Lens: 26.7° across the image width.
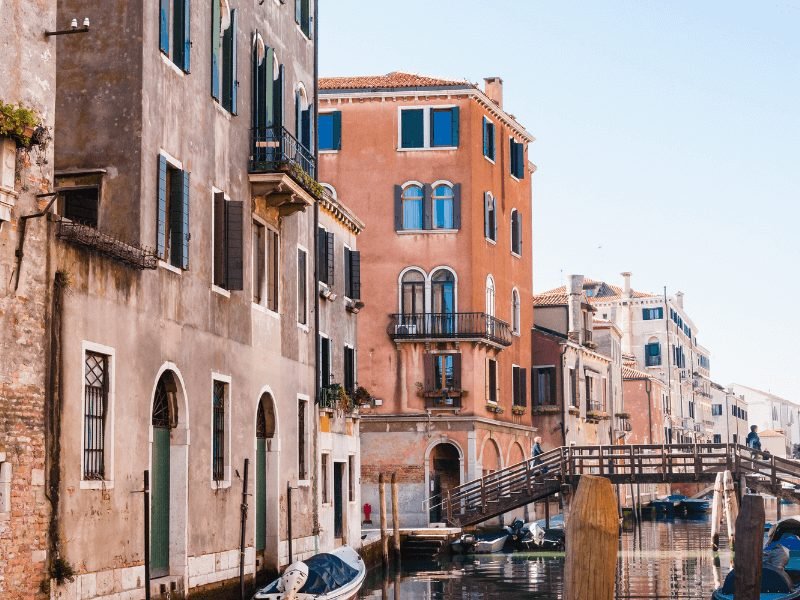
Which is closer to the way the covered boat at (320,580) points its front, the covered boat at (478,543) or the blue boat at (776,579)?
the covered boat

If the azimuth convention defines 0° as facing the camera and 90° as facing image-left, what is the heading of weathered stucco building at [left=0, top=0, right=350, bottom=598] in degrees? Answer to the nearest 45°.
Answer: approximately 315°

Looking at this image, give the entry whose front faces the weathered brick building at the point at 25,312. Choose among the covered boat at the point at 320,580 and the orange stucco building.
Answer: the orange stucco building

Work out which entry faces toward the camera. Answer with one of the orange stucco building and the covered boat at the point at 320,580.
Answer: the orange stucco building

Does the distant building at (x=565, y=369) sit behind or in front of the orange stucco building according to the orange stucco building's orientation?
behind

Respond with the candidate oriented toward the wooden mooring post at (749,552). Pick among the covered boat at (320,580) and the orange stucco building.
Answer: the orange stucco building

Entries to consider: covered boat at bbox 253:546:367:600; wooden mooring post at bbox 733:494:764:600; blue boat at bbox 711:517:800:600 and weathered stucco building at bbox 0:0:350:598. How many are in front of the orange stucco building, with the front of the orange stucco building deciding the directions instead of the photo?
4

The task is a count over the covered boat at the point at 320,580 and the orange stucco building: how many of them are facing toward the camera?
1

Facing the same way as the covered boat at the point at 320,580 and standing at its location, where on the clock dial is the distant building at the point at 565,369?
The distant building is roughly at 11 o'clock from the covered boat.

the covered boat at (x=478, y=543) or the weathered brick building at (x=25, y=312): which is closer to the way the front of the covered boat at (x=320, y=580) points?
the covered boat

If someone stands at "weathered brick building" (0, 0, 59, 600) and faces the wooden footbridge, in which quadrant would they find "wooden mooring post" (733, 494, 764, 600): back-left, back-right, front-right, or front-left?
front-right

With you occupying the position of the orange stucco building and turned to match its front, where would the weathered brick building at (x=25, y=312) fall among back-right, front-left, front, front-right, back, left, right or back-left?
front

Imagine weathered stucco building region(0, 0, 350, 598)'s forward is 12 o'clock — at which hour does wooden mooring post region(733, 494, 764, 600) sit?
The wooden mooring post is roughly at 12 o'clock from the weathered stucco building.

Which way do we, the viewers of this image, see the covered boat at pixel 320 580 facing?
facing away from the viewer and to the right of the viewer

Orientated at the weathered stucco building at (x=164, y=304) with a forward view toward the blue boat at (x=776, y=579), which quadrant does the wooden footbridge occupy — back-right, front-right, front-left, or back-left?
front-left

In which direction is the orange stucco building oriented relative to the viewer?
toward the camera

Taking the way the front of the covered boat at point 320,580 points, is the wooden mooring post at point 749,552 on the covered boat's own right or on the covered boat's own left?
on the covered boat's own right

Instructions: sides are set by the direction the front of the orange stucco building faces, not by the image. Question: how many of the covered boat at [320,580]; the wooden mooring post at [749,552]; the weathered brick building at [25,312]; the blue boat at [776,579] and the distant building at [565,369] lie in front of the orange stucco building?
4
